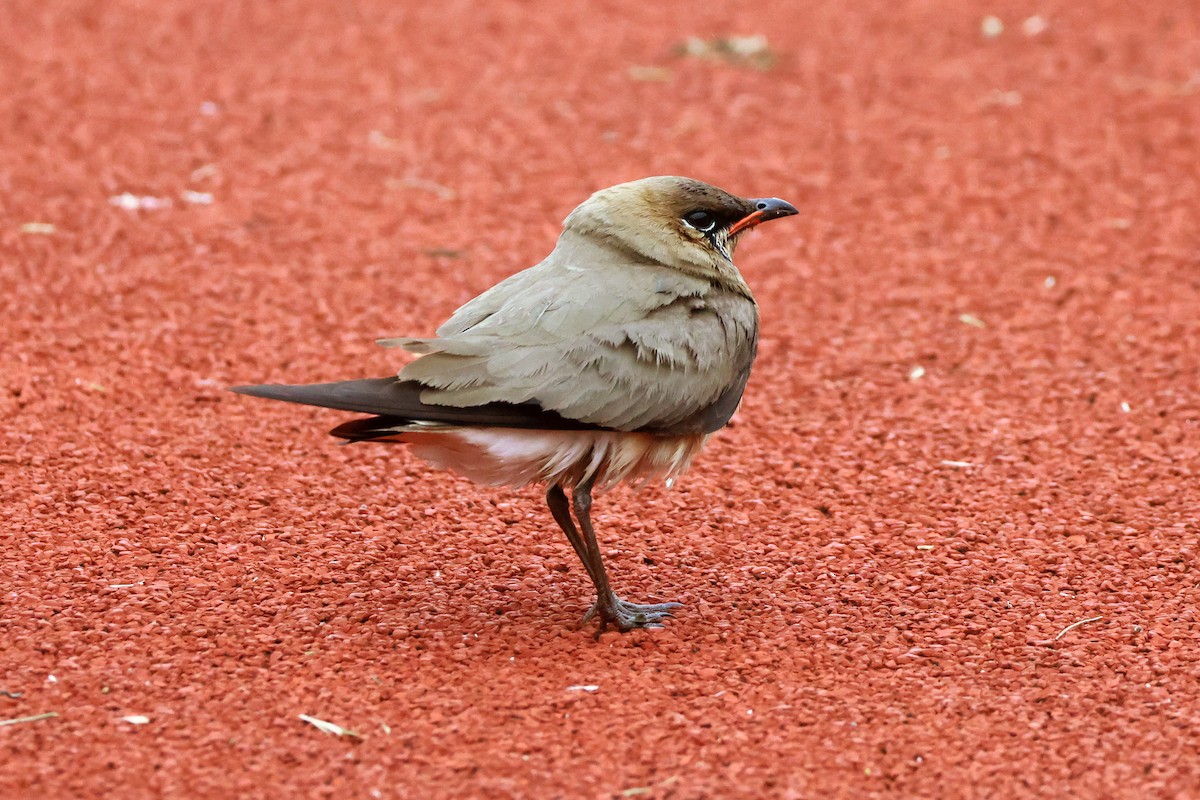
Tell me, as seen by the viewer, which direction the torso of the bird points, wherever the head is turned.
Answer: to the viewer's right

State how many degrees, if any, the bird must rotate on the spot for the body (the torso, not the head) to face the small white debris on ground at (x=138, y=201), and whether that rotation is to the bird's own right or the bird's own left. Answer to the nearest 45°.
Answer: approximately 135° to the bird's own left
